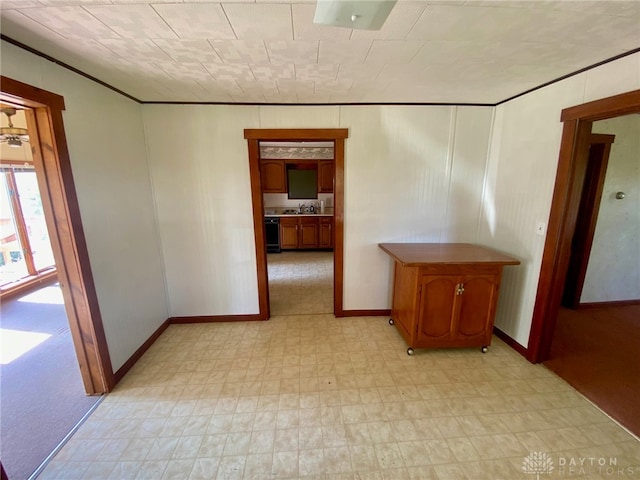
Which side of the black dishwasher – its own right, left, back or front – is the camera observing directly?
front

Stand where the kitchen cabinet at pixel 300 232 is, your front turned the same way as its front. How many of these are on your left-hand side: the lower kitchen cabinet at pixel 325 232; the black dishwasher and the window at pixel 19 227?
1

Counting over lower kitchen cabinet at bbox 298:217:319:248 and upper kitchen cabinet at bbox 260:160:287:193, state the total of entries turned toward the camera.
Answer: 2

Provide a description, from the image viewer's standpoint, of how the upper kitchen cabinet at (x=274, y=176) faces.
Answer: facing the viewer

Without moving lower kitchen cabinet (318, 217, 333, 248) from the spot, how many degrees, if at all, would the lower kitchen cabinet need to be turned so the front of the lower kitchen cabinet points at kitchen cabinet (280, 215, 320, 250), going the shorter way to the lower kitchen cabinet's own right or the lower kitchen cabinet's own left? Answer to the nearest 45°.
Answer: approximately 90° to the lower kitchen cabinet's own right

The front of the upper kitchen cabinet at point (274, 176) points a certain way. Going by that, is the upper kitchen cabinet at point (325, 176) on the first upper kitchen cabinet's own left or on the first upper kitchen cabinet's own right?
on the first upper kitchen cabinet's own left

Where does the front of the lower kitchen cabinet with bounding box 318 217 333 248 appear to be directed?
toward the camera

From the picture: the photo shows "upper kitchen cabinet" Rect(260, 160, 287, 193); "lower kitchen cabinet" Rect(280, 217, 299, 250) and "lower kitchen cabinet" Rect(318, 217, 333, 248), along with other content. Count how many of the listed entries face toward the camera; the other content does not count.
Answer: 3

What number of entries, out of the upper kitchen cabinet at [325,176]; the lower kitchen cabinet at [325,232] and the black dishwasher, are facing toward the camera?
3

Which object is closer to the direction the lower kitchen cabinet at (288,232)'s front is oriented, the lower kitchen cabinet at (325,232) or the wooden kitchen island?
the wooden kitchen island

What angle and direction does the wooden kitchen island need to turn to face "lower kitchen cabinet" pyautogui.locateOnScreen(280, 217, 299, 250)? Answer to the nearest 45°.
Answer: approximately 135° to its right
